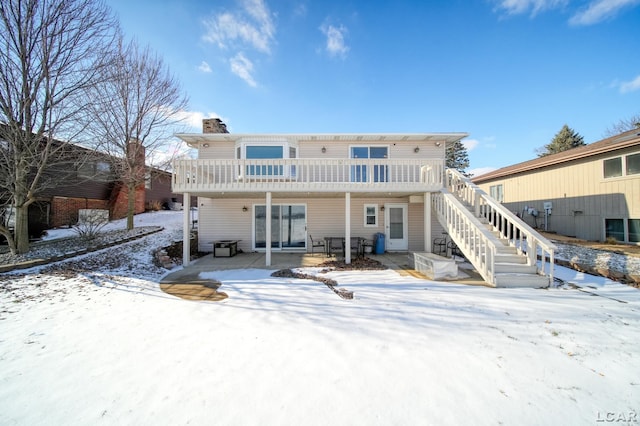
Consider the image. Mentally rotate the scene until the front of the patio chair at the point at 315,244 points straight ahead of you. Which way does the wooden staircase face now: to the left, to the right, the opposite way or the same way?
to the right

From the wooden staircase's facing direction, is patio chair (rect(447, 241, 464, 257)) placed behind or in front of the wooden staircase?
behind

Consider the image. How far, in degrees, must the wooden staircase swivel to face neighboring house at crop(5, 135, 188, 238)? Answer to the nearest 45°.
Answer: approximately 135° to its right

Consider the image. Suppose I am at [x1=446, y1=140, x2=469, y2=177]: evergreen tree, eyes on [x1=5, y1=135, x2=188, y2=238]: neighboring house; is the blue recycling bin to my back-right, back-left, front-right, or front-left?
front-left

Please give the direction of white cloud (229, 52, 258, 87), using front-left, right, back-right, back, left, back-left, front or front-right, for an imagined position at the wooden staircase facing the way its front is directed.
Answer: back-right

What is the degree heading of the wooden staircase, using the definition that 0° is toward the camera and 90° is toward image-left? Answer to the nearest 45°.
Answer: approximately 315°

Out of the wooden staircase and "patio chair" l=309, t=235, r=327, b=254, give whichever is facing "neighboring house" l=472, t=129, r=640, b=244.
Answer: the patio chair

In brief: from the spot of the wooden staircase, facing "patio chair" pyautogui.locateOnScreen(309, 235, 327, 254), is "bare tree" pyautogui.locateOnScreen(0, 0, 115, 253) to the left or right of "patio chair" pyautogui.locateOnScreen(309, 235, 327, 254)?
left

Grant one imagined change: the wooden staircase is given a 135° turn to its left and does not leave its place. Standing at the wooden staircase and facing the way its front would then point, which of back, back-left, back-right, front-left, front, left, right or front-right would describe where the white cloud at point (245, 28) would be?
left

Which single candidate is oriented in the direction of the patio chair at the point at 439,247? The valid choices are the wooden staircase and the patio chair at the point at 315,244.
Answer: the patio chair at the point at 315,244

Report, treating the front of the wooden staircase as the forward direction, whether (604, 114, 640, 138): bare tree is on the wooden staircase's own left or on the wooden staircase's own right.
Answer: on the wooden staircase's own left

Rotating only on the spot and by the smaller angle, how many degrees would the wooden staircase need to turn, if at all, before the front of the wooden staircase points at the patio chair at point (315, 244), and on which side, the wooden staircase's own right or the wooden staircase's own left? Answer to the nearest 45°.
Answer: approximately 135° to the wooden staircase's own right

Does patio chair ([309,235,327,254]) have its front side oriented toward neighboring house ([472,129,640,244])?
yes

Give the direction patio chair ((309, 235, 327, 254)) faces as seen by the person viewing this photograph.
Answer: facing to the right of the viewer

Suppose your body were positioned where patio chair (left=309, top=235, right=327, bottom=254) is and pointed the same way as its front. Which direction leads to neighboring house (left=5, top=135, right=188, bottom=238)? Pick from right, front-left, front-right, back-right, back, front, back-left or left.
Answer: back

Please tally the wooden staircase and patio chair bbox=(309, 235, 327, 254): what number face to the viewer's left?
0
